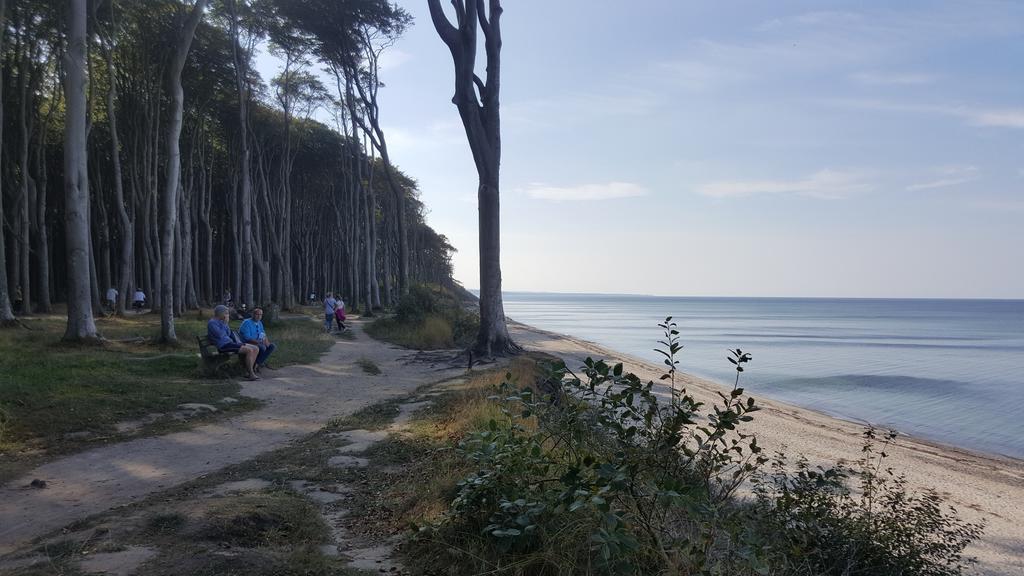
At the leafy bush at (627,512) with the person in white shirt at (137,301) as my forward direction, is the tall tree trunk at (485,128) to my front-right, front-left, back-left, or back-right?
front-right

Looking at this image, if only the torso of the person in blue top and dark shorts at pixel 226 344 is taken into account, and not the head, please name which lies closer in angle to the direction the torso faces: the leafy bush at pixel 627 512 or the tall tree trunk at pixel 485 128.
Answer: the leafy bush

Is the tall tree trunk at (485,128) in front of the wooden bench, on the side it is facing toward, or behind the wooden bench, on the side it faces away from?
in front

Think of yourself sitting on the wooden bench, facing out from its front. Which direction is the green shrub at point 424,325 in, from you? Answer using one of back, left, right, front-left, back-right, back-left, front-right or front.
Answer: front-left

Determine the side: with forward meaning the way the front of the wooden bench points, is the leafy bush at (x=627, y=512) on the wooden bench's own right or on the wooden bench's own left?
on the wooden bench's own right

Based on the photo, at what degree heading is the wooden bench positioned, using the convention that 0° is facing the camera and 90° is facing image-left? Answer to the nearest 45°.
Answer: approximately 270°

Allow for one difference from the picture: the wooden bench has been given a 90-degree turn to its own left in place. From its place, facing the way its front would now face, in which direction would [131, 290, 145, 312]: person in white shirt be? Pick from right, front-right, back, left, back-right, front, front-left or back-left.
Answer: front

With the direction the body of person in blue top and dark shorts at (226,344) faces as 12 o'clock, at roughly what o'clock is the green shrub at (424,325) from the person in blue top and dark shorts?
The green shrub is roughly at 10 o'clock from the person in blue top and dark shorts.

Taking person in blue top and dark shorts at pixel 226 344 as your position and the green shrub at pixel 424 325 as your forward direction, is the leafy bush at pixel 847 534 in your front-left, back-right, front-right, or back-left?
back-right

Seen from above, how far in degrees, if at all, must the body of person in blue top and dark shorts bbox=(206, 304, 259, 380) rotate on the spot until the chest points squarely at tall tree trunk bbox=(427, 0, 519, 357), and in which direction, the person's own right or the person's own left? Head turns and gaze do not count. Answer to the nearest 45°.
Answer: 0° — they already face it

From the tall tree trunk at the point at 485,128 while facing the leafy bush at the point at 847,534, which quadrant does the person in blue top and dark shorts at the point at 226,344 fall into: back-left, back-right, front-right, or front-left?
front-right

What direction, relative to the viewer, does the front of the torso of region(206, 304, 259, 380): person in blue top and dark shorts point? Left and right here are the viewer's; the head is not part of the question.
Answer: facing to the right of the viewer

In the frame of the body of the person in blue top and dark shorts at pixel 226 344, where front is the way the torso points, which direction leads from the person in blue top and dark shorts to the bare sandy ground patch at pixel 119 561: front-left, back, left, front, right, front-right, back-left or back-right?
right
